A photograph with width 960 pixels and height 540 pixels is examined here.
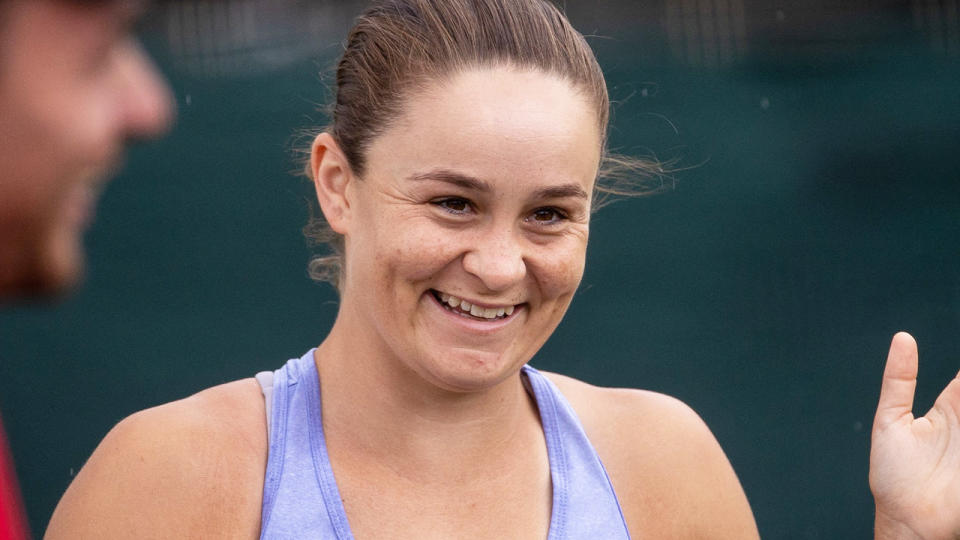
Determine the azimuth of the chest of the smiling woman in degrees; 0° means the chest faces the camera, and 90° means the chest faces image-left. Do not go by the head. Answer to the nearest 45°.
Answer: approximately 0°

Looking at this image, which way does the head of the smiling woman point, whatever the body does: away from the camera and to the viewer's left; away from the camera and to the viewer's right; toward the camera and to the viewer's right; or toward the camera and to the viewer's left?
toward the camera and to the viewer's right
